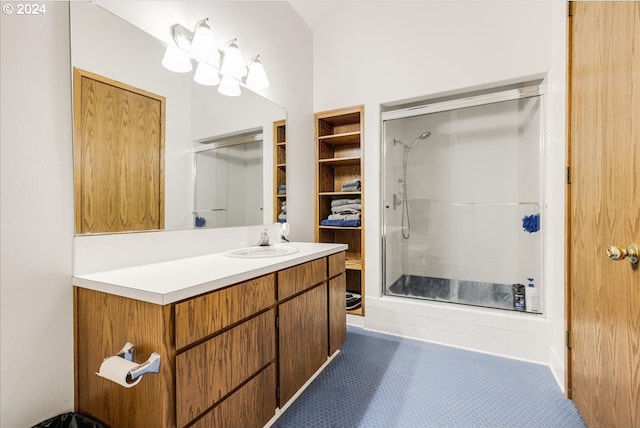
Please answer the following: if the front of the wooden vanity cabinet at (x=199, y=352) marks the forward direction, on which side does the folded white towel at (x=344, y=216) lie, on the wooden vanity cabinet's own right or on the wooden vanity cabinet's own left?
on the wooden vanity cabinet's own left

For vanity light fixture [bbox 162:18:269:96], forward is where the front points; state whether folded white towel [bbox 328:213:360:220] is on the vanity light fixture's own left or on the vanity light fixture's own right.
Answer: on the vanity light fixture's own left

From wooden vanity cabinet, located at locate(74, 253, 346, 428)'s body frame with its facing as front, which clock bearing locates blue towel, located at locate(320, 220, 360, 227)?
The blue towel is roughly at 9 o'clock from the wooden vanity cabinet.

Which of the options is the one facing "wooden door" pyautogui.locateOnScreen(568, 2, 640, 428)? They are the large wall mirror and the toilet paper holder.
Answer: the large wall mirror

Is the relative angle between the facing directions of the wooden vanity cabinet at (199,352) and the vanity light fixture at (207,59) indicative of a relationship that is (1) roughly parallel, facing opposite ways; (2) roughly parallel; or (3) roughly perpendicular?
roughly parallel

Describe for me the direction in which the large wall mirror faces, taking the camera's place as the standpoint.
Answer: facing the viewer and to the right of the viewer

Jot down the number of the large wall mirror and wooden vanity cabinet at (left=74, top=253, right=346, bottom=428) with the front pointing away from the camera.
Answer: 0

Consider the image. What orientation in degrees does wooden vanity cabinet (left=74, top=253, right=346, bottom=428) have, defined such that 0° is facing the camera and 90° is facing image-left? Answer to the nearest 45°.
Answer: approximately 315°

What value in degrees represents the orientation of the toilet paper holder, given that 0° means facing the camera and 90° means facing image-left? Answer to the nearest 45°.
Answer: approximately 45°
